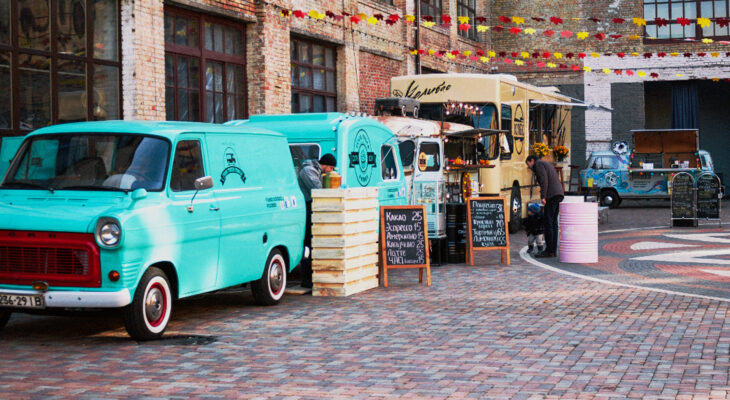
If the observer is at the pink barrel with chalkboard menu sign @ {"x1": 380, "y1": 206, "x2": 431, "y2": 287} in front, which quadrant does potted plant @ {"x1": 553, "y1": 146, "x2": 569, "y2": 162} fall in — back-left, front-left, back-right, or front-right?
back-right

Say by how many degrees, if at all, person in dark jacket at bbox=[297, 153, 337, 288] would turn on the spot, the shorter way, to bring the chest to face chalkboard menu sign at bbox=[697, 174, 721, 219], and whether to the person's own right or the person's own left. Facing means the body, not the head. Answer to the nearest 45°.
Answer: approximately 45° to the person's own left

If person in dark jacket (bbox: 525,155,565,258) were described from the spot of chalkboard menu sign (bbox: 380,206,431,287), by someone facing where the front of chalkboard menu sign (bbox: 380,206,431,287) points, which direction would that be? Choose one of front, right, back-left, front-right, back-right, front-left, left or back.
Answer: back-left

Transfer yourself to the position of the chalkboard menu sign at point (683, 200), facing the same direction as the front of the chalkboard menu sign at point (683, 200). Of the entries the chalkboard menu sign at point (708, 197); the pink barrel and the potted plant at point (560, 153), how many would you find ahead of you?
1

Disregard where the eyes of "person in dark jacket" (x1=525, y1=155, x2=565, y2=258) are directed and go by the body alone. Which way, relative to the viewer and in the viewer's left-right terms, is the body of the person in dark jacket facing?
facing to the left of the viewer

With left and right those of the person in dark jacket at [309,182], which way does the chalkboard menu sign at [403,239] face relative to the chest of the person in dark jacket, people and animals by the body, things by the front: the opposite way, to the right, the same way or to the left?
to the right

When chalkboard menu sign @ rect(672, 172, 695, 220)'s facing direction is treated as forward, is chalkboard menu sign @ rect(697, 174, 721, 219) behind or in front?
behind

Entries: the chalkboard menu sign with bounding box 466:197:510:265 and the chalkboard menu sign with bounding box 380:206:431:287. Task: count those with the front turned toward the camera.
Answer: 2

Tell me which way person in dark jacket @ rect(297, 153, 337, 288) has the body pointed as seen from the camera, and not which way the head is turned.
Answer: to the viewer's right

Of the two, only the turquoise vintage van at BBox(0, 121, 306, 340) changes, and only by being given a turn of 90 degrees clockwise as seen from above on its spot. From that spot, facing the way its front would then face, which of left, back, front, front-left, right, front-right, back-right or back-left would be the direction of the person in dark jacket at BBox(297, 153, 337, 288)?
right
